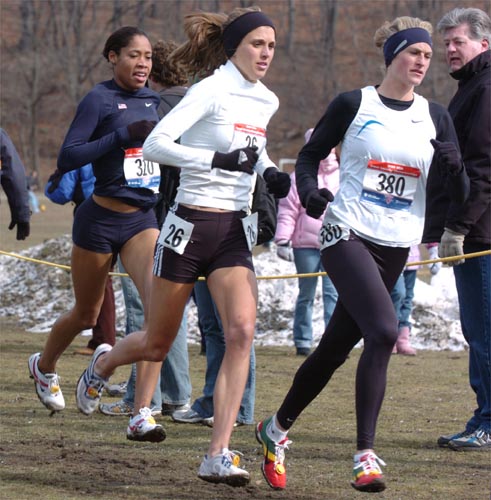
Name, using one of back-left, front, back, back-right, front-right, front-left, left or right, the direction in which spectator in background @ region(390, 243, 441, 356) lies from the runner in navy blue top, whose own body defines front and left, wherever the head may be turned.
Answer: left

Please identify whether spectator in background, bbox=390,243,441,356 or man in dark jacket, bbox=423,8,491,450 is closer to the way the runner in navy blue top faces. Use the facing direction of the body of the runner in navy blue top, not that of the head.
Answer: the man in dark jacket

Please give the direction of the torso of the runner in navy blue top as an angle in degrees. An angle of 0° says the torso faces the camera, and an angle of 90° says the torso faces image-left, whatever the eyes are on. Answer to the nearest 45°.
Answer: approximately 315°

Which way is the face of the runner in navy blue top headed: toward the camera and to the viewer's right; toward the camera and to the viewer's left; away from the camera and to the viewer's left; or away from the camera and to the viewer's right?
toward the camera and to the viewer's right

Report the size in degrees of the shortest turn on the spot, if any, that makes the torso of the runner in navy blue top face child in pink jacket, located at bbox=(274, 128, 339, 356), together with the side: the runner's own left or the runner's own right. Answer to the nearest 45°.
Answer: approximately 90° to the runner's own left
